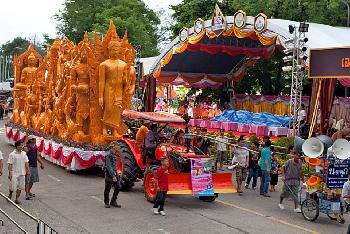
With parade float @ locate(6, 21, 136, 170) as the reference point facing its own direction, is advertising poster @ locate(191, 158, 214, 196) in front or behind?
in front

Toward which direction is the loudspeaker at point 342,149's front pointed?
toward the camera

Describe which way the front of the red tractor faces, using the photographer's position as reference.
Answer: facing the viewer and to the right of the viewer

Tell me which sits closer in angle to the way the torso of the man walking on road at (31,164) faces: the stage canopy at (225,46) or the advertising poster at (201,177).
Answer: the advertising poster

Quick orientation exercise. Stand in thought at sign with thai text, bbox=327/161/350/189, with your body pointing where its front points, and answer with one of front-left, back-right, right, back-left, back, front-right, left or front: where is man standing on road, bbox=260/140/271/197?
back-right

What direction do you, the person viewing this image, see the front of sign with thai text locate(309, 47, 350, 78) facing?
facing the viewer

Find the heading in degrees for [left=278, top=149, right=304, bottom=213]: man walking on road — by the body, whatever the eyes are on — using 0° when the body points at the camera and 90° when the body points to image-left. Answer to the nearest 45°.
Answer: approximately 315°

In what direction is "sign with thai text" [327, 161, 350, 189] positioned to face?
toward the camera

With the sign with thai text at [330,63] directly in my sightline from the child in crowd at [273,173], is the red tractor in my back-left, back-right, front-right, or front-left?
back-left

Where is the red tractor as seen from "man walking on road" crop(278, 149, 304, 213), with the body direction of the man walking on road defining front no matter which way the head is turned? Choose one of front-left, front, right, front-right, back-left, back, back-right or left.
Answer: back-right

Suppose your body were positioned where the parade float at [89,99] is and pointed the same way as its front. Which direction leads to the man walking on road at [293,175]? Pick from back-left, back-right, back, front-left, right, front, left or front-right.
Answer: front

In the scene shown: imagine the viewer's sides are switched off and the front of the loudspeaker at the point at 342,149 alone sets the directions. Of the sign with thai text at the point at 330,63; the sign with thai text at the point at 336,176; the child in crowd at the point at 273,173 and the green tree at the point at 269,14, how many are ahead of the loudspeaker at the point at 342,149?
1

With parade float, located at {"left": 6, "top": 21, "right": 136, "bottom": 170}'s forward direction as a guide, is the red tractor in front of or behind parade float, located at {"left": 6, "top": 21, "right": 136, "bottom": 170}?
in front

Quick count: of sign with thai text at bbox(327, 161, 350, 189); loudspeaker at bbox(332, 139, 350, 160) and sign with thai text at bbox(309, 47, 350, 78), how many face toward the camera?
3

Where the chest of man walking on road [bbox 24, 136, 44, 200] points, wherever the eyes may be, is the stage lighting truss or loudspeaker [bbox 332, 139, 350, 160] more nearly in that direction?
the loudspeaker
